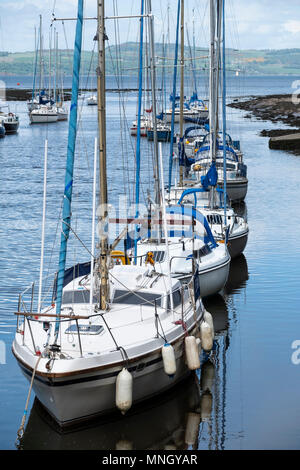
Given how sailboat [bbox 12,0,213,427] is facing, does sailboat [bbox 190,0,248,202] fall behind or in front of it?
behind

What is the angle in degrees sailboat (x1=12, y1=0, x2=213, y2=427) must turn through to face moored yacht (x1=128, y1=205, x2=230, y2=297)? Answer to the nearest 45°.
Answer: approximately 135° to its right

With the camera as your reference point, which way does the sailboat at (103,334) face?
facing the viewer and to the left of the viewer

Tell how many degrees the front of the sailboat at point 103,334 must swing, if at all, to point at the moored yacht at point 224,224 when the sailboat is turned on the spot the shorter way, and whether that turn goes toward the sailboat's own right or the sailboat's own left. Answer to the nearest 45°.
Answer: approximately 135° to the sailboat's own right
